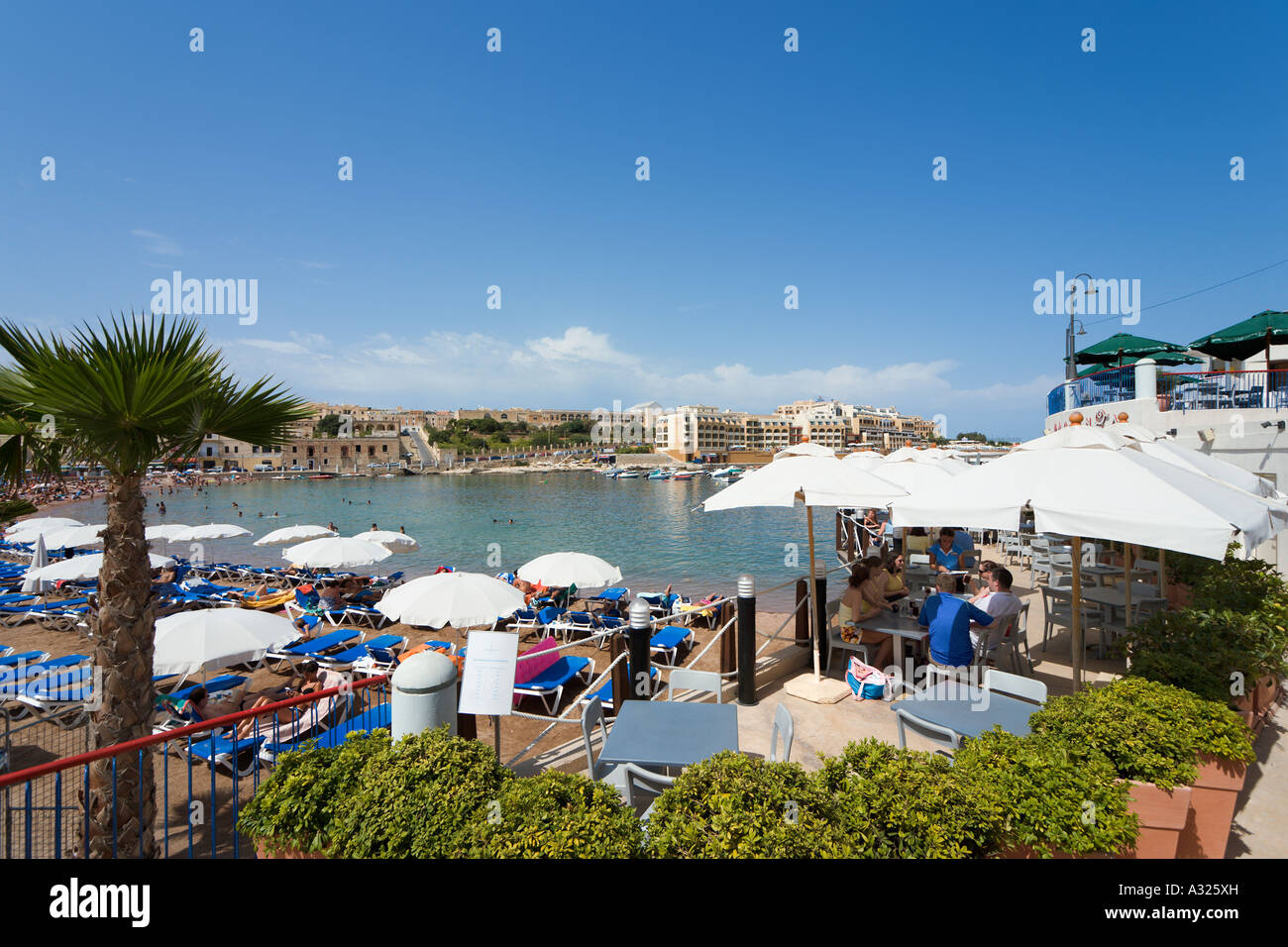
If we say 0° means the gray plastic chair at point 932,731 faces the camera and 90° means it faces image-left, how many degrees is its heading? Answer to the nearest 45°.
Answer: approximately 225°

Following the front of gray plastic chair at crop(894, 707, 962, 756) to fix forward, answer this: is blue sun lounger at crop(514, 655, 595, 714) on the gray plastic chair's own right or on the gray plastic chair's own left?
on the gray plastic chair's own left

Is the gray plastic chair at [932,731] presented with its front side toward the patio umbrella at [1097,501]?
yes

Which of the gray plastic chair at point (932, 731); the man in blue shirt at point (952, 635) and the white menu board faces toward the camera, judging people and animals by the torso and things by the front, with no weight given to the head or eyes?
the white menu board

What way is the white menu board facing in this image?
toward the camera

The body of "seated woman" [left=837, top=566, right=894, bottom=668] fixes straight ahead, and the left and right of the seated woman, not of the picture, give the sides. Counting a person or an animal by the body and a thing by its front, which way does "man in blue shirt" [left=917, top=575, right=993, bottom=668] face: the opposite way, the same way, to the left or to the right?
to the left

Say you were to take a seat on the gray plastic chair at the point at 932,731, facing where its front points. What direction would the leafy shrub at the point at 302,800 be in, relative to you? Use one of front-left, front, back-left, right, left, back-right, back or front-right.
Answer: back

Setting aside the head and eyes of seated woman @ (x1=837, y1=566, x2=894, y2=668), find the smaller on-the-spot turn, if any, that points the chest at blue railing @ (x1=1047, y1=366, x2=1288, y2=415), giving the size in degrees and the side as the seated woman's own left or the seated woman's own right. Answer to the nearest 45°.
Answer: approximately 45° to the seated woman's own left

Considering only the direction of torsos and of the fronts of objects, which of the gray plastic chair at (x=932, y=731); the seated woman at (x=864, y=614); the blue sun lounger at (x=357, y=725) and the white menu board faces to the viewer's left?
the blue sun lounger

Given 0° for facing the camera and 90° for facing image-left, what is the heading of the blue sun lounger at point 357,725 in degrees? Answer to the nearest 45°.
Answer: approximately 90°

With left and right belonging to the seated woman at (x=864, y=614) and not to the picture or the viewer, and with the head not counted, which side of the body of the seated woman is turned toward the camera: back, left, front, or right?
right
